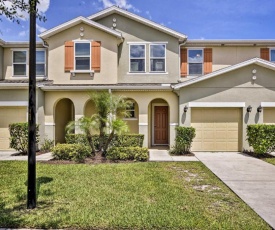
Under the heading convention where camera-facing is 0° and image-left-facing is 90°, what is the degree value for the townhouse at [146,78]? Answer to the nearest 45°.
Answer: approximately 0°

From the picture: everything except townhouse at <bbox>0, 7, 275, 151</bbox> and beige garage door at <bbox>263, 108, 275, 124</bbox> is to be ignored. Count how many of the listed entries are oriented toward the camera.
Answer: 2

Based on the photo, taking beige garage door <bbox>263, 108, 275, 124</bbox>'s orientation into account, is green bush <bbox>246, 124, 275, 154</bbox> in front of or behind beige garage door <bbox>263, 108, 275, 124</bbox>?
in front

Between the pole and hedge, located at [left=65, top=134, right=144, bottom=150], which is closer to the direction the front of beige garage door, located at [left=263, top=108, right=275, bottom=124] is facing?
the pole

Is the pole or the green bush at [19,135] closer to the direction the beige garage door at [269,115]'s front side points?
the pole

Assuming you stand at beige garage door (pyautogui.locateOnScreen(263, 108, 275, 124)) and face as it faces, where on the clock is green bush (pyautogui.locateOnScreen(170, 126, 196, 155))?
The green bush is roughly at 2 o'clock from the beige garage door.

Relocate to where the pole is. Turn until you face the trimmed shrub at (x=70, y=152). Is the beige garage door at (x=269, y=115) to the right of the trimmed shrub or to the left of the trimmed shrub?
right

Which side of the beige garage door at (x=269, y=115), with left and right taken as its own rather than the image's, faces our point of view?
front
